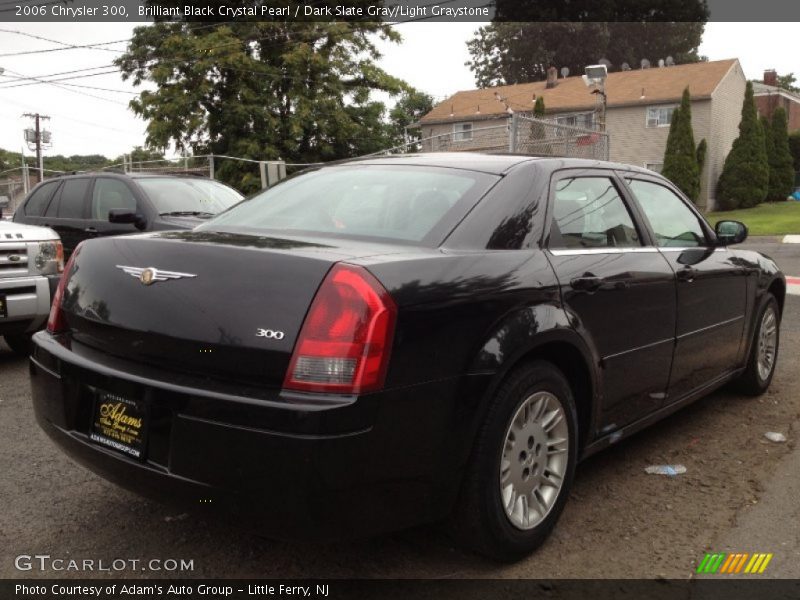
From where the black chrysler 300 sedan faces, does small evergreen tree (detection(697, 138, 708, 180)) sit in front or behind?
in front

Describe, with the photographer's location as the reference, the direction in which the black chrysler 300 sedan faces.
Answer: facing away from the viewer and to the right of the viewer

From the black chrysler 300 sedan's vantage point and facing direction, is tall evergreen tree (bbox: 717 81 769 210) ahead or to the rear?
ahead

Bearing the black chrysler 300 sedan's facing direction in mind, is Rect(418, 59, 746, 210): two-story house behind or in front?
in front

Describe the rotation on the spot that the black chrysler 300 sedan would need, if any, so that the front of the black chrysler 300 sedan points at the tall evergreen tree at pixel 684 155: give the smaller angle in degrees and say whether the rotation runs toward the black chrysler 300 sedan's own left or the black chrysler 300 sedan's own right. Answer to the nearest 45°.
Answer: approximately 45° to the black chrysler 300 sedan's own left

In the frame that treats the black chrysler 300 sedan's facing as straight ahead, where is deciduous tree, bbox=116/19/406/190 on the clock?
The deciduous tree is roughly at 10 o'clock from the black chrysler 300 sedan.

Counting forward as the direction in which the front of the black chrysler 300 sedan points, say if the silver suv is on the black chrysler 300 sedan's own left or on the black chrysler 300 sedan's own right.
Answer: on the black chrysler 300 sedan's own left
